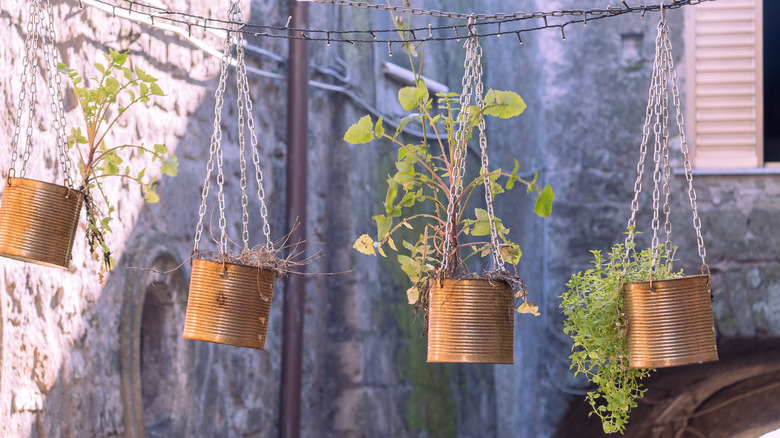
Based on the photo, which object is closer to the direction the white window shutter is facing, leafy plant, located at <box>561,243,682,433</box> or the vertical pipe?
the leafy plant

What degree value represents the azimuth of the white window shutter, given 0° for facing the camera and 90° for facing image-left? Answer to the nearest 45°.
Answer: approximately 0°

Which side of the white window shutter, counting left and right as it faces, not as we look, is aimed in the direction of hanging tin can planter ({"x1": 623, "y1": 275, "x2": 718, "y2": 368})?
front

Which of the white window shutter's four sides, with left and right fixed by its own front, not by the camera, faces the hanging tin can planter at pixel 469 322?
front

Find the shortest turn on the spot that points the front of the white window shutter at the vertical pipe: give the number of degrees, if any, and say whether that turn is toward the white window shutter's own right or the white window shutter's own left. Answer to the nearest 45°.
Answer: approximately 45° to the white window shutter's own right

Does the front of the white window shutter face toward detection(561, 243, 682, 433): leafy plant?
yes

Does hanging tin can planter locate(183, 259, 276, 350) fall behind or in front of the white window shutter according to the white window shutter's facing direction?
in front

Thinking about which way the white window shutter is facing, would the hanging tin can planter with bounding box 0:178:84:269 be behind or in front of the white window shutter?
in front
